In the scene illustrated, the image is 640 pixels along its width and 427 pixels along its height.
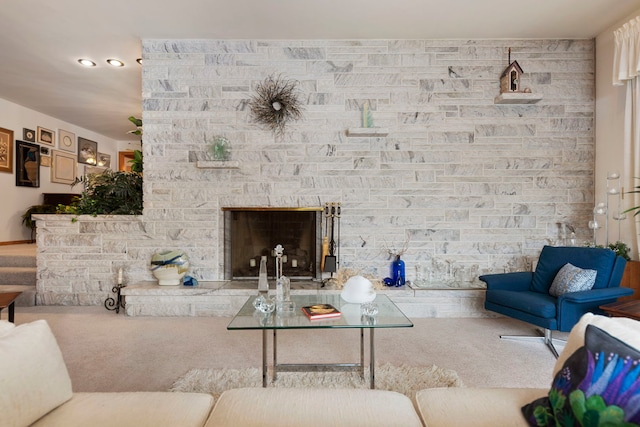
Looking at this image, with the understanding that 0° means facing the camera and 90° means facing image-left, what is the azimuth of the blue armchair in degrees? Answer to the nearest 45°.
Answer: approximately 45°

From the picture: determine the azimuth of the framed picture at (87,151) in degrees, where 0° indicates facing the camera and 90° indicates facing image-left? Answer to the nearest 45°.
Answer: approximately 315°

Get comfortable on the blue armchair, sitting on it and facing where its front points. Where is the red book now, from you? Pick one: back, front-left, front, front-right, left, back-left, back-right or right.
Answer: front

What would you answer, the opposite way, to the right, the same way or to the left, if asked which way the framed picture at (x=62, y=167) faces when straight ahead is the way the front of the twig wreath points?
to the left

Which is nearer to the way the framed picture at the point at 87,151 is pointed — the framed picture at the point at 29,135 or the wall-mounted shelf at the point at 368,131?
the wall-mounted shelf

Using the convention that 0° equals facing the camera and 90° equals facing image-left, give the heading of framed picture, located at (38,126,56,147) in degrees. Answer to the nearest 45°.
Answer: approximately 315°

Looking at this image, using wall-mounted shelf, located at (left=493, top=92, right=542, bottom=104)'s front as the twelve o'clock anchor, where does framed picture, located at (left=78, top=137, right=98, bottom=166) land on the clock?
The framed picture is roughly at 3 o'clock from the wall-mounted shelf.

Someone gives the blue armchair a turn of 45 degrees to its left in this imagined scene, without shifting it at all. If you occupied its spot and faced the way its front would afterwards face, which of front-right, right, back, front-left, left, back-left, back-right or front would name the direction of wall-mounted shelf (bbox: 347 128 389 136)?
right

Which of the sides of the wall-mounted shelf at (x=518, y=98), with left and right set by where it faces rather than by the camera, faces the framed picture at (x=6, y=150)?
right

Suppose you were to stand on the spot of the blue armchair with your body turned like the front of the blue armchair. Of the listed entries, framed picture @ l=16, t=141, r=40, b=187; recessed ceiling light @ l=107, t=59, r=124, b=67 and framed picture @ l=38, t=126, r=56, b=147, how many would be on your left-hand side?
0

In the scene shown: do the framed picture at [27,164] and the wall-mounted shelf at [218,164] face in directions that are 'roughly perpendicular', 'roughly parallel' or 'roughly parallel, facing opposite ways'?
roughly perpendicular

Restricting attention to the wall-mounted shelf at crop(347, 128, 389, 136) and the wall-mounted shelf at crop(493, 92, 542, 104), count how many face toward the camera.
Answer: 2

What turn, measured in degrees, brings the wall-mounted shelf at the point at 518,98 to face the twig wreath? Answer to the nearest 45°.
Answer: approximately 45° to its right

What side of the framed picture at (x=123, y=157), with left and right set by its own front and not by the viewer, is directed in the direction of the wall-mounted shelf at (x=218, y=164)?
front

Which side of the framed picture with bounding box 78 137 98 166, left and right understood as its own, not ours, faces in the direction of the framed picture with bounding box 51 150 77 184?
right

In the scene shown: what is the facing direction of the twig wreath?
toward the camera

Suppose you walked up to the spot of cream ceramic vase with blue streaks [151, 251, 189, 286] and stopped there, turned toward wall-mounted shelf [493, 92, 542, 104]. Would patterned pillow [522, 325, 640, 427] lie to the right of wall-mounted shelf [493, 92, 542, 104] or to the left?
right

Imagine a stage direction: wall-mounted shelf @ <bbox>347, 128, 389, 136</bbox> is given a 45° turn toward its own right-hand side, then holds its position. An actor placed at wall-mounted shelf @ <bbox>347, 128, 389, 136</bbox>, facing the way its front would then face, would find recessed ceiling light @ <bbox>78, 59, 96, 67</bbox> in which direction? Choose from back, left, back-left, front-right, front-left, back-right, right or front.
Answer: front-right

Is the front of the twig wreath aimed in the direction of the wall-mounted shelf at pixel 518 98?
no

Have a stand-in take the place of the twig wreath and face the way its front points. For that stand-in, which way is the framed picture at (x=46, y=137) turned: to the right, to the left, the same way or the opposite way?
to the left

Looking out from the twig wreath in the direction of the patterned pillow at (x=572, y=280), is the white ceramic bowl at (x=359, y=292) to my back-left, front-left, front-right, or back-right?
front-right

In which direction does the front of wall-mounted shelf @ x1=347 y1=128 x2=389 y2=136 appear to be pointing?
toward the camera
